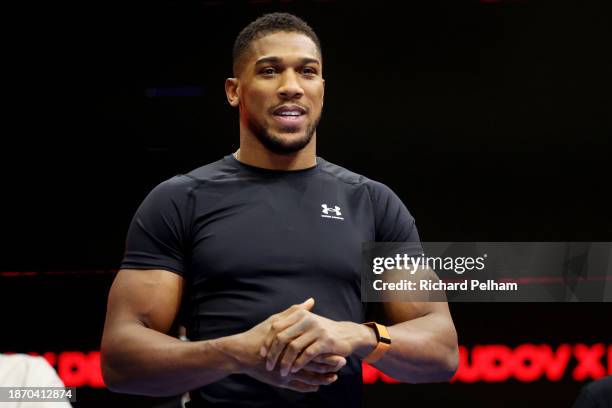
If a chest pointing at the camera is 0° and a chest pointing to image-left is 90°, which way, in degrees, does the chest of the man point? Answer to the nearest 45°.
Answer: approximately 0°
